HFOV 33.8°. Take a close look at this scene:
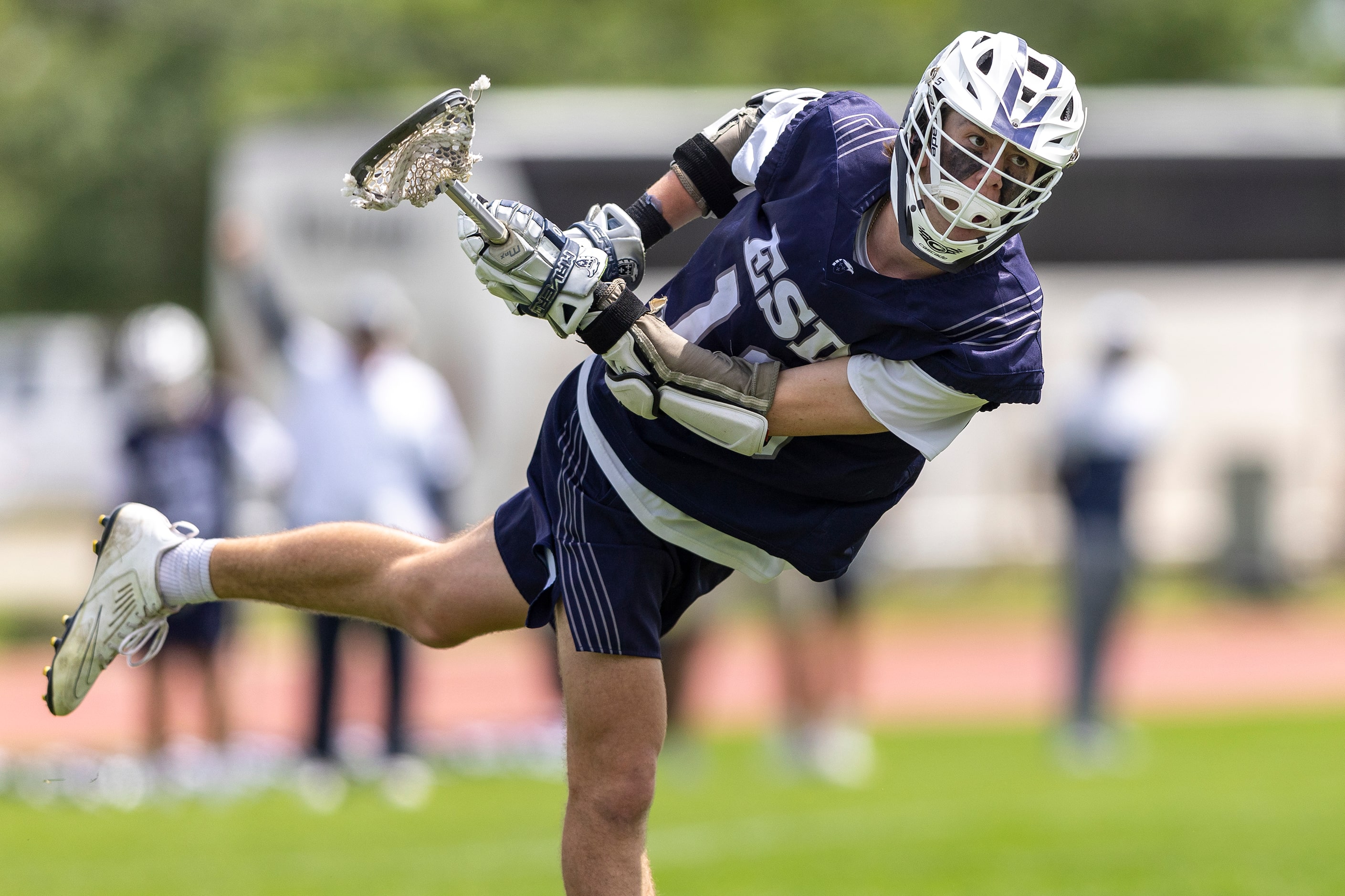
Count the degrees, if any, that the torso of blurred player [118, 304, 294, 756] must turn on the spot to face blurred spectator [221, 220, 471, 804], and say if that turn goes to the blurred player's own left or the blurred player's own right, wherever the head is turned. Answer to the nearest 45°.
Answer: approximately 90° to the blurred player's own left

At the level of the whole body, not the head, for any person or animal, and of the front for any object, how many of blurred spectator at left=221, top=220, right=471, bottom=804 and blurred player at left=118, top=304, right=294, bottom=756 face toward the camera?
2

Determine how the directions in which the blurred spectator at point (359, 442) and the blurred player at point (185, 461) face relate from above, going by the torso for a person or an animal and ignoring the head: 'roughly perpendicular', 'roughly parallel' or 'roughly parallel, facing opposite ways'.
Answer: roughly parallel

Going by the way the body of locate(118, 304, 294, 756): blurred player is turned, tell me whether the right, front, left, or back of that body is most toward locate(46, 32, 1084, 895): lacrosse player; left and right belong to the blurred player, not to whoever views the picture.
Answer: front

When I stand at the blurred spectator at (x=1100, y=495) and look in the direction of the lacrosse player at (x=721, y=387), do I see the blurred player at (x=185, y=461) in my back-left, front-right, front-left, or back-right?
front-right

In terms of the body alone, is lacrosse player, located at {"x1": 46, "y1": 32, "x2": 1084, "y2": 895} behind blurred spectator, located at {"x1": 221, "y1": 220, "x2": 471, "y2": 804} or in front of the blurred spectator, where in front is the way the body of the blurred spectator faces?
in front

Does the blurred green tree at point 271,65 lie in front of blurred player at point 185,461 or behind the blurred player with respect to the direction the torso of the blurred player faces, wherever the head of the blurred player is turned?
behind

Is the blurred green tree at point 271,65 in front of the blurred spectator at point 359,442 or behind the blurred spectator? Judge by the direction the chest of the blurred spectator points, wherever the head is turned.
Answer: behind

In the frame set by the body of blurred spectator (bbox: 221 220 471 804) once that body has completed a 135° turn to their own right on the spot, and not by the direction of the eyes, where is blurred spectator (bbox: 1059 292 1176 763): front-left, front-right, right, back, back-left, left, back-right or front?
back-right

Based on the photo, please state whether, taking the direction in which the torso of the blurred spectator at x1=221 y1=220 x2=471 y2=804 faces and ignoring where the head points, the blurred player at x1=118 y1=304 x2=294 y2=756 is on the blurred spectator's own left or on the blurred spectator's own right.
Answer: on the blurred spectator's own right

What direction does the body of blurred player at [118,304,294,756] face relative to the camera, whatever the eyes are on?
toward the camera

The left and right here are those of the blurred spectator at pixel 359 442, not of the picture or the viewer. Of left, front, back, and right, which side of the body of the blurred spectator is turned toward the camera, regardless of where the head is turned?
front
